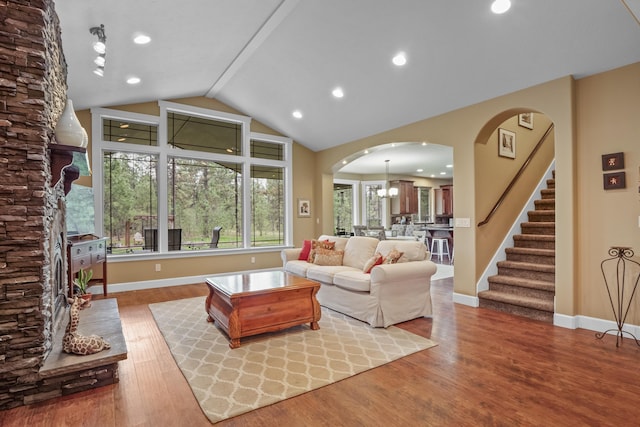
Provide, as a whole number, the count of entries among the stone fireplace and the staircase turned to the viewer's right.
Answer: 1

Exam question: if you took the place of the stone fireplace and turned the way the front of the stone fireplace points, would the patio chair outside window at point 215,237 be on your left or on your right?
on your left

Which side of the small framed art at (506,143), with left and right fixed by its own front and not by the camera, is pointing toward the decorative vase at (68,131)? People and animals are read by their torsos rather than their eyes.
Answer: right

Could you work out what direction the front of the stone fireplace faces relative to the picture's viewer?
facing to the right of the viewer

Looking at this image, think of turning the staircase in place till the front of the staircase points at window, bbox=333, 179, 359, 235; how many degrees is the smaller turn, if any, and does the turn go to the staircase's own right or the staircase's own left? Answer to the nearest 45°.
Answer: approximately 90° to the staircase's own right
